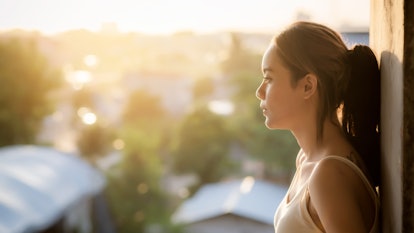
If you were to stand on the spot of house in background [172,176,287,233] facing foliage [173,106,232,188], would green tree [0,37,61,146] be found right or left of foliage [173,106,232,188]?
left

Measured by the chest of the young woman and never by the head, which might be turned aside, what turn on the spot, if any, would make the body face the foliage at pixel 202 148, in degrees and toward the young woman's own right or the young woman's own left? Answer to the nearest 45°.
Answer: approximately 90° to the young woman's own right

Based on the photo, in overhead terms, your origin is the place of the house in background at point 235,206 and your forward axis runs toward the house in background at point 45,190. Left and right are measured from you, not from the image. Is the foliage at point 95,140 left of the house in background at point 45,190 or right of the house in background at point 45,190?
right

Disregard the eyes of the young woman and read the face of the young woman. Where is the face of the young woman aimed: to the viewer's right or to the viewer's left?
to the viewer's left

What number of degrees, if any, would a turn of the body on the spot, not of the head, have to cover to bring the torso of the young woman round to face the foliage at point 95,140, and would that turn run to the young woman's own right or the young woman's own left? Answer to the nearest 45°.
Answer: approximately 45° to the young woman's own right

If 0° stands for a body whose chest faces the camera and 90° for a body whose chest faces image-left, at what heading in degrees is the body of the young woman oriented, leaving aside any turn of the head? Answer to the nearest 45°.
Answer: approximately 90°

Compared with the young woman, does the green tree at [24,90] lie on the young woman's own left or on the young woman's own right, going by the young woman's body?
on the young woman's own right

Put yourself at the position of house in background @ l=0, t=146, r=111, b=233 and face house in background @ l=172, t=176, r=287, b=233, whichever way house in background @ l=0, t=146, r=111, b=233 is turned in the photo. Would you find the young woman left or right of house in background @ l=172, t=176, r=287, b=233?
right

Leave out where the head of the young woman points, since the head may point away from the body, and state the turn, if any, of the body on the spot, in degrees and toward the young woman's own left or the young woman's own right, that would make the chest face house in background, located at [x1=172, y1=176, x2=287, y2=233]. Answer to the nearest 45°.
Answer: approximately 90° to the young woman's own right
